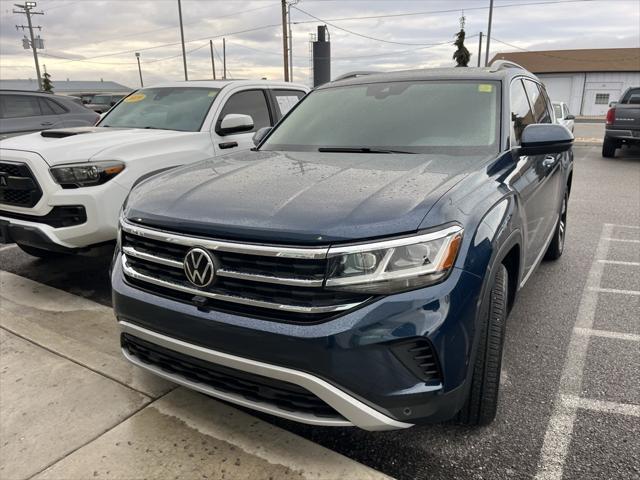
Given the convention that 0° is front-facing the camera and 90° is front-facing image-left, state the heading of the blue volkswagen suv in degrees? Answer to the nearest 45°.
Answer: approximately 45°

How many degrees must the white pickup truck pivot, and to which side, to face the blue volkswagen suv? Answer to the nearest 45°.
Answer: approximately 90° to its left

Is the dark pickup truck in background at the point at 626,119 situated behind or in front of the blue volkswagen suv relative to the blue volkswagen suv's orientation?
behind

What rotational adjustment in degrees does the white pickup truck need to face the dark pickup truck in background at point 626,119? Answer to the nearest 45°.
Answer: approximately 180°

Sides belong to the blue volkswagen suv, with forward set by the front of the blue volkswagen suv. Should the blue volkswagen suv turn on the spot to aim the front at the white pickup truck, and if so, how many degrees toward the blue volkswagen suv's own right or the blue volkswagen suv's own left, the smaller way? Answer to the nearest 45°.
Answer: approximately 90° to the blue volkswagen suv's own right

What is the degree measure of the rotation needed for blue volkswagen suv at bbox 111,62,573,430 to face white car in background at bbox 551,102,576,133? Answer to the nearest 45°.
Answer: approximately 180°

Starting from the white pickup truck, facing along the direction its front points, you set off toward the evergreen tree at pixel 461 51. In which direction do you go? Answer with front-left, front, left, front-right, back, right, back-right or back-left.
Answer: back

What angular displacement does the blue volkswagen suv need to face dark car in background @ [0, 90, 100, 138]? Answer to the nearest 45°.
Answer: approximately 90° to its right

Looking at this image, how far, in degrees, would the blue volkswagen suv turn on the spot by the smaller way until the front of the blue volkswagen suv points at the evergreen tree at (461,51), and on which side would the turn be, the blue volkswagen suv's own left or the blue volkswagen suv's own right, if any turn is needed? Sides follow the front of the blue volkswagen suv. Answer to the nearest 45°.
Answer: approximately 135° to the blue volkswagen suv's own right

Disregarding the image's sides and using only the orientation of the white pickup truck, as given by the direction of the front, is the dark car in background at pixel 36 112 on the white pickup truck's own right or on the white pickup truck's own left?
on the white pickup truck's own right

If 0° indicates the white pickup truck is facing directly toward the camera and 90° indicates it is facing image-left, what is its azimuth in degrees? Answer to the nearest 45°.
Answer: approximately 45°
